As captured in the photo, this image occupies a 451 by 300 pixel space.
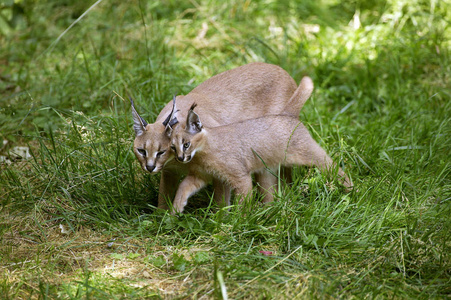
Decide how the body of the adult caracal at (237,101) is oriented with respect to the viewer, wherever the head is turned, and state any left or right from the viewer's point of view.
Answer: facing the viewer and to the left of the viewer
